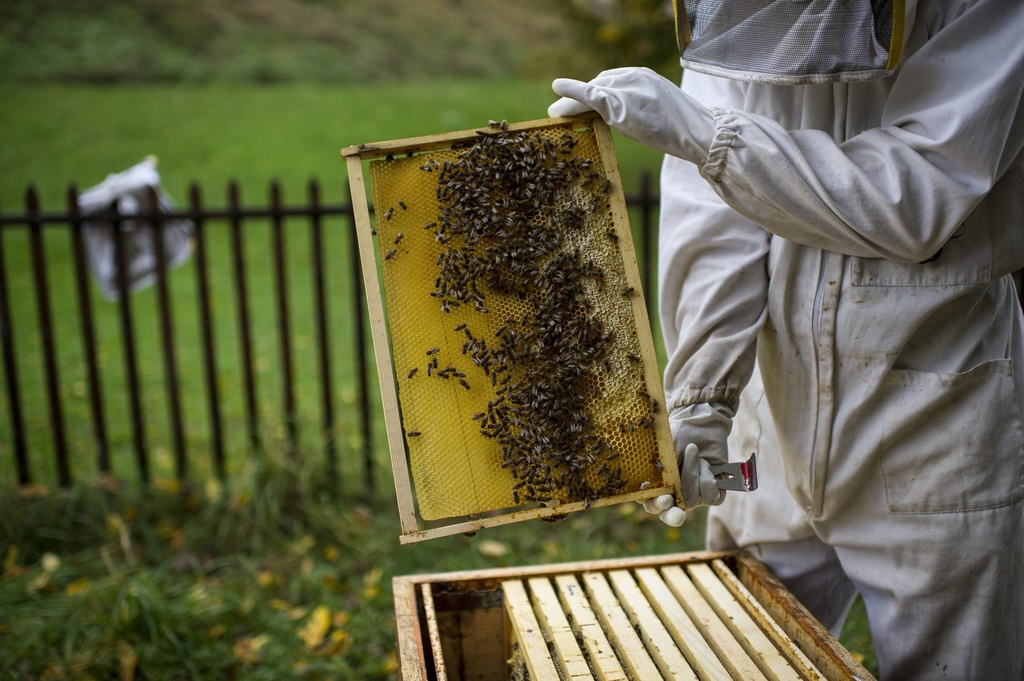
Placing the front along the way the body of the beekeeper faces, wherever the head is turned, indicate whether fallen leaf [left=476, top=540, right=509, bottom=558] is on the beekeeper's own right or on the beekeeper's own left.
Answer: on the beekeeper's own right

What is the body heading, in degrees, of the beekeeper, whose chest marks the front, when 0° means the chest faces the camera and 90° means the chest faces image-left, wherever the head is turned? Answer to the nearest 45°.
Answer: approximately 45°

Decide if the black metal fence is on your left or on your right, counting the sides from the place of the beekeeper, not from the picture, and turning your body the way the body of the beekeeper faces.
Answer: on your right

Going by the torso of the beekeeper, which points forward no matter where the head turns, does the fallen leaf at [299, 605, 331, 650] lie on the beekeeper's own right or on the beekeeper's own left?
on the beekeeper's own right

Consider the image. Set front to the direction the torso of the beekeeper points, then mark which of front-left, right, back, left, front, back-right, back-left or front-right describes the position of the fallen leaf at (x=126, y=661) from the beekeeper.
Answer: front-right

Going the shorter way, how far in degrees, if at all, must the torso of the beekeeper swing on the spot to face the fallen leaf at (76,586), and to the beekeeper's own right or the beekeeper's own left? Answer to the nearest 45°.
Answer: approximately 45° to the beekeeper's own right
